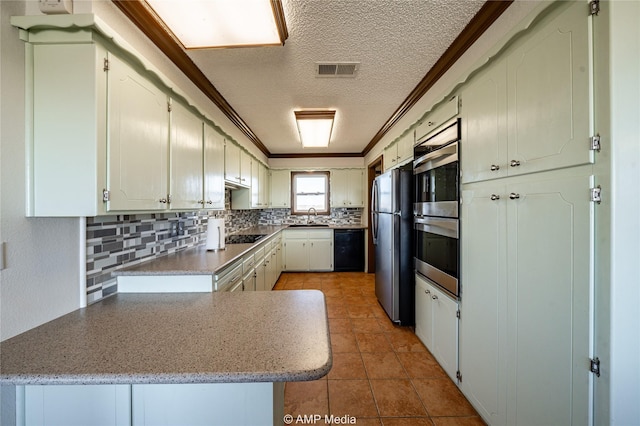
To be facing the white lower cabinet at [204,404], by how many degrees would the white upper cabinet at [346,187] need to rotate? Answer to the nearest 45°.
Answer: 0° — it already faces it

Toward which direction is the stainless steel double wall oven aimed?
to the viewer's left

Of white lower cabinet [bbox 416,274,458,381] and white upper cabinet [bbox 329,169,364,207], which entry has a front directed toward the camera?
the white upper cabinet

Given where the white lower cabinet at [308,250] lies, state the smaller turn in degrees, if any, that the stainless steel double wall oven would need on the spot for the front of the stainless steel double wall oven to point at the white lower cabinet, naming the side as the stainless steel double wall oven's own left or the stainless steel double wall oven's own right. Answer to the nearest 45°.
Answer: approximately 45° to the stainless steel double wall oven's own right

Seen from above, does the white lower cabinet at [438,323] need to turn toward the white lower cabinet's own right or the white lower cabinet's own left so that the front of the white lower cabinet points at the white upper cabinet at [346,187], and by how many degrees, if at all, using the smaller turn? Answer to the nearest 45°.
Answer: approximately 45° to the white lower cabinet's own right

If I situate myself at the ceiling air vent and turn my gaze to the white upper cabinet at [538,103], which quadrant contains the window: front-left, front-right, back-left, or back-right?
back-left

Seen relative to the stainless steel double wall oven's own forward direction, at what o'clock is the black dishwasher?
The black dishwasher is roughly at 2 o'clock from the stainless steel double wall oven.

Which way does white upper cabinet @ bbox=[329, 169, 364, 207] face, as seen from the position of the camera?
facing the viewer

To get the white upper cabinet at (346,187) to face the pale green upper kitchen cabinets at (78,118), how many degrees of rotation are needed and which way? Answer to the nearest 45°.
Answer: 0° — it already faces it

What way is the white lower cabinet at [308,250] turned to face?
toward the camera

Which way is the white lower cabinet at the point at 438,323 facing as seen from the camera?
to the viewer's left

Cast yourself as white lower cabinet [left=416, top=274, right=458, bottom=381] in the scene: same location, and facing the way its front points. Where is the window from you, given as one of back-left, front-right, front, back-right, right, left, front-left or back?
front-right

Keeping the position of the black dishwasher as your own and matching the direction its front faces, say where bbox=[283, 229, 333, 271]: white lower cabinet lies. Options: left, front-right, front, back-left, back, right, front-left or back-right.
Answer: right

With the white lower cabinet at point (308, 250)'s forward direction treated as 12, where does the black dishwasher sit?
The black dishwasher is roughly at 9 o'clock from the white lower cabinet.
